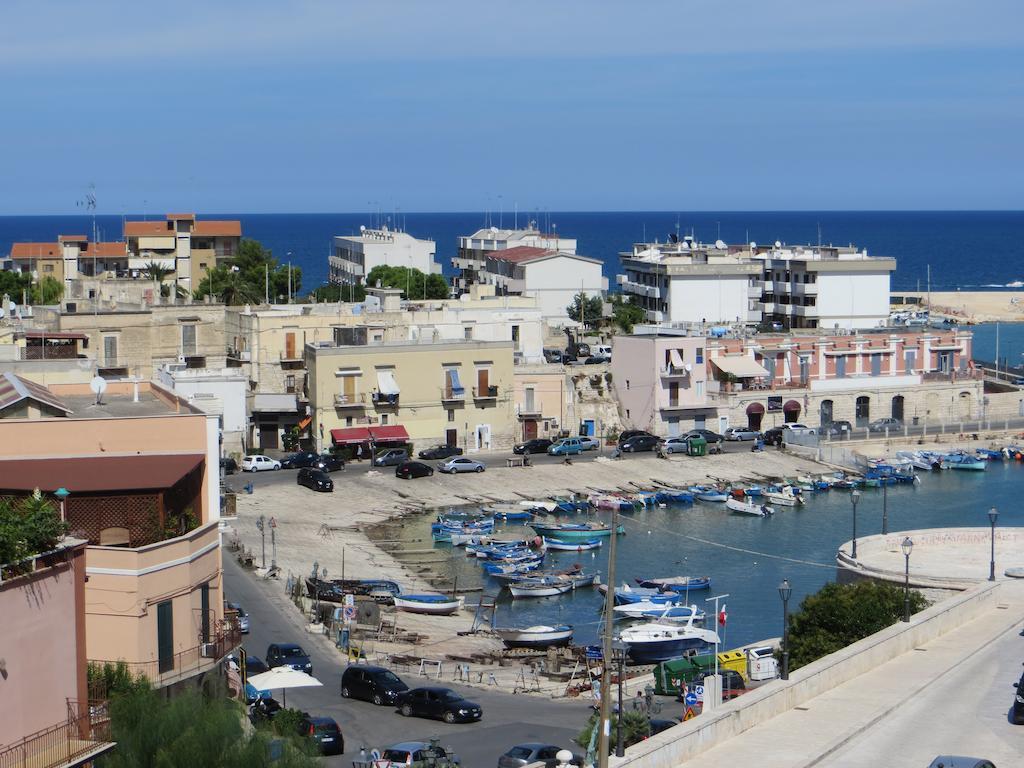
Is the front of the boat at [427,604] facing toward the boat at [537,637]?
no

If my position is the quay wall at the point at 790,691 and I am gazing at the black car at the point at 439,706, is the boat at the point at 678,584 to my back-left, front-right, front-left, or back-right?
front-right

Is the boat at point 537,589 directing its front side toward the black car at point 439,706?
no

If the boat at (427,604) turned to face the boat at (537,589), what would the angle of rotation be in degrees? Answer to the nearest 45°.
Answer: approximately 135° to its right

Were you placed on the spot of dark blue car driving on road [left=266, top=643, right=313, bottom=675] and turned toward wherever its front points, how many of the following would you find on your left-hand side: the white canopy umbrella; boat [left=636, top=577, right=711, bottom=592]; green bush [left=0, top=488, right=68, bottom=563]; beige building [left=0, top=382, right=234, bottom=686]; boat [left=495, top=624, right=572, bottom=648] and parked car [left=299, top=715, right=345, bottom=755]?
2

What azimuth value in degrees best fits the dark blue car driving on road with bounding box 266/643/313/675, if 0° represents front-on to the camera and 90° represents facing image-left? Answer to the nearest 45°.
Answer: approximately 315°

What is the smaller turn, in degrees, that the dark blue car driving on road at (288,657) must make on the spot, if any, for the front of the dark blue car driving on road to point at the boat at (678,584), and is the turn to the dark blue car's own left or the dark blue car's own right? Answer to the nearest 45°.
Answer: approximately 90° to the dark blue car's own left

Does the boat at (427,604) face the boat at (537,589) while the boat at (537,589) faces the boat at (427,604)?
no

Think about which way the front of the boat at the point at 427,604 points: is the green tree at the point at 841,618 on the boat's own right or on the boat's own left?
on the boat's own left

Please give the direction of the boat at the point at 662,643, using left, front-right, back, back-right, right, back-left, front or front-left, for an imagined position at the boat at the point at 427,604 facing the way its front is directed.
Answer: back-left

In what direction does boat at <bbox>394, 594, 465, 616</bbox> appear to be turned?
to the viewer's left
